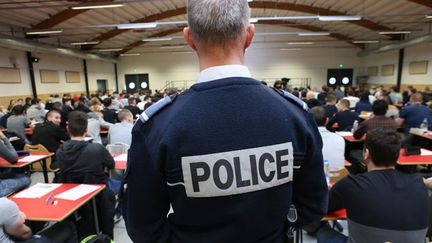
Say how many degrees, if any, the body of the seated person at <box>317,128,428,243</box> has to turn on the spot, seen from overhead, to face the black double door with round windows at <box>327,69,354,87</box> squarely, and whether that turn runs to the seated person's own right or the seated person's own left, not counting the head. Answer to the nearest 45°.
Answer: approximately 45° to the seated person's own right

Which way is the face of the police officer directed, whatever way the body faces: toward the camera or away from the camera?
away from the camera

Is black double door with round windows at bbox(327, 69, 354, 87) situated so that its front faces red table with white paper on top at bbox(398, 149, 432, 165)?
yes

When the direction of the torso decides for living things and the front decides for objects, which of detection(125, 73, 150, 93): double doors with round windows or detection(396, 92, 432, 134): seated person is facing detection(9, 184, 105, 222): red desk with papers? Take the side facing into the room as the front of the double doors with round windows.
the double doors with round windows

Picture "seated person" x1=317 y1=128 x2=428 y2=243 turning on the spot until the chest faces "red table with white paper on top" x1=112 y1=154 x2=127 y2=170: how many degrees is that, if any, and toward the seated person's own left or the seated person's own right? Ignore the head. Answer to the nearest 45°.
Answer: approximately 45° to the seated person's own left

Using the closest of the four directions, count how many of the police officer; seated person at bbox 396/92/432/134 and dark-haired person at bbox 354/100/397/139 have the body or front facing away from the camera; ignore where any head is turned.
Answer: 3

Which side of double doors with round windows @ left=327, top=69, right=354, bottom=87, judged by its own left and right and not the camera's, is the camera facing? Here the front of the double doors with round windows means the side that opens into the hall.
front

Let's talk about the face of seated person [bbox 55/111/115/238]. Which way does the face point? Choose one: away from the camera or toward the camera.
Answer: away from the camera

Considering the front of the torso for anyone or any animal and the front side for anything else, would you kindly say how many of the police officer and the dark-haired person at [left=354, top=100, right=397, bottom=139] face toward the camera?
0

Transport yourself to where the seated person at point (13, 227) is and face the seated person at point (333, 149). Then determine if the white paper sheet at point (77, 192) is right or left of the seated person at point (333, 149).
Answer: left

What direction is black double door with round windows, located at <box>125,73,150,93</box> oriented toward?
toward the camera

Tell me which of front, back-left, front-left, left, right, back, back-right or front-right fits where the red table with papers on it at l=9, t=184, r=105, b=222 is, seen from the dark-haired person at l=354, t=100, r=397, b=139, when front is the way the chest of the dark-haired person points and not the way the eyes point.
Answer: back-left

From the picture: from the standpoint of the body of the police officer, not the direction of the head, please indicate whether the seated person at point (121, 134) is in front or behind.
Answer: in front

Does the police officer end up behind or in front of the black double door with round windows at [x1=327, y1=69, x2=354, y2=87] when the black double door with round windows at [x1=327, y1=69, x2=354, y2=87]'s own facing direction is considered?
in front

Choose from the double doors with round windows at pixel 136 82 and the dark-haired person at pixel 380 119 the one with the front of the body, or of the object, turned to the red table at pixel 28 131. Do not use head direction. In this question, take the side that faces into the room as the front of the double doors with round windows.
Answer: the double doors with round windows
